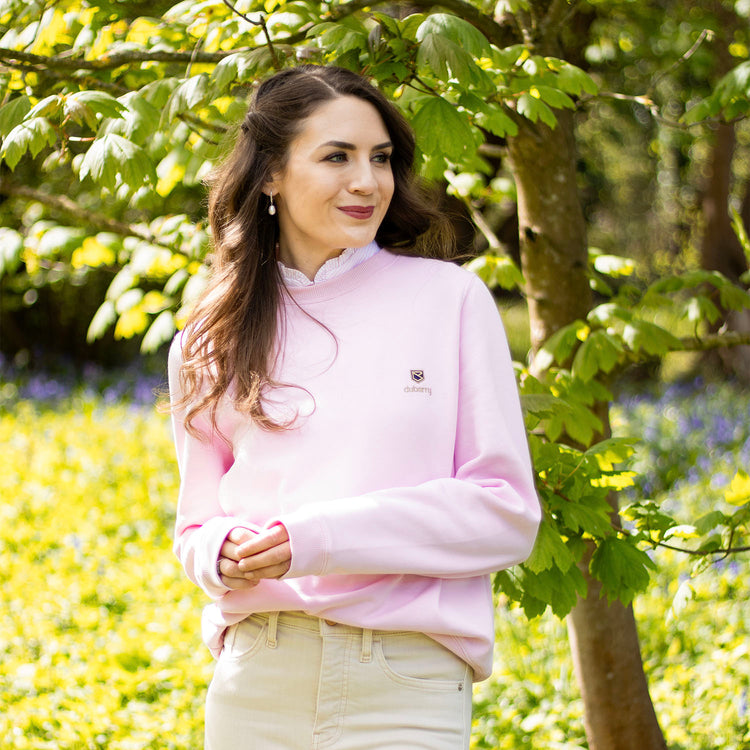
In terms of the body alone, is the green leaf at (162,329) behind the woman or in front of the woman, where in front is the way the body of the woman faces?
behind

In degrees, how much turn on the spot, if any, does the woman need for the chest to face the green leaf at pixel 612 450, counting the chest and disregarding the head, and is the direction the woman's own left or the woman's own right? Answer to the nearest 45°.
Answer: approximately 135° to the woman's own left

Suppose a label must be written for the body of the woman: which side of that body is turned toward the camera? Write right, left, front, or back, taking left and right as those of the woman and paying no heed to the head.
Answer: front

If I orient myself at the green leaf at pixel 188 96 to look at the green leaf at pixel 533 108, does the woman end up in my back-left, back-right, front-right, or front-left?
front-right

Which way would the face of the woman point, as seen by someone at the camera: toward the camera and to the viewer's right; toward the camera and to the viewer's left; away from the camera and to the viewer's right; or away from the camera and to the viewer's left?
toward the camera and to the viewer's right
